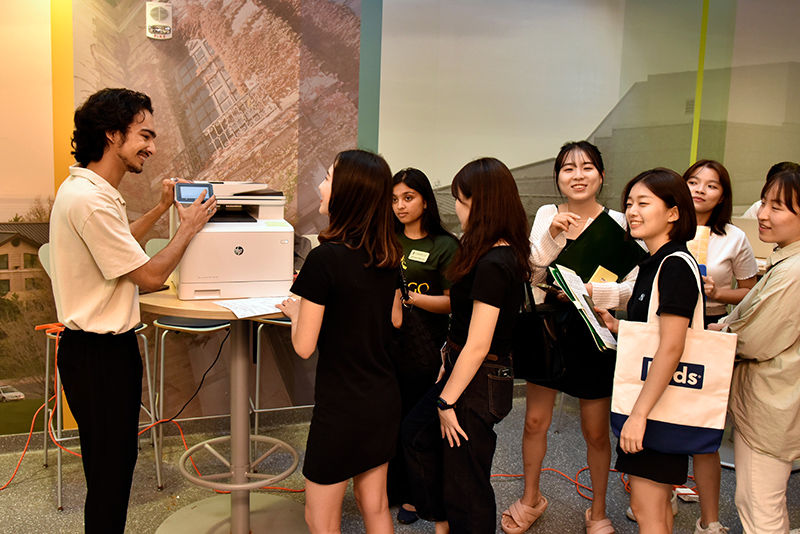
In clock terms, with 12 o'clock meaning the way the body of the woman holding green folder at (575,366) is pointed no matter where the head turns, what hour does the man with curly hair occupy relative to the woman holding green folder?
The man with curly hair is roughly at 2 o'clock from the woman holding green folder.

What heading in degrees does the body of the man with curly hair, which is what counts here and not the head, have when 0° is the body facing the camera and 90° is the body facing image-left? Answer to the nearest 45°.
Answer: approximately 270°

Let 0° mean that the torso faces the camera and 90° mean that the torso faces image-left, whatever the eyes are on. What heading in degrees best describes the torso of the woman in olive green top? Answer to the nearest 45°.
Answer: approximately 45°

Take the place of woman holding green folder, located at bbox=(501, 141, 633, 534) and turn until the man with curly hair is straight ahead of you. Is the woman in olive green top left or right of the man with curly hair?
right

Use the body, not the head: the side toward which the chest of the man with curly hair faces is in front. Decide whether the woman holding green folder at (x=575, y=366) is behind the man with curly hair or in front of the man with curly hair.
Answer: in front

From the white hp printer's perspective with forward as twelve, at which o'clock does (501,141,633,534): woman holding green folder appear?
The woman holding green folder is roughly at 9 o'clock from the white hp printer.

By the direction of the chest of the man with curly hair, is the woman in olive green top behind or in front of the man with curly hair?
in front

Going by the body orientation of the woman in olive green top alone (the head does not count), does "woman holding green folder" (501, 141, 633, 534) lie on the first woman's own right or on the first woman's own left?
on the first woman's own left
